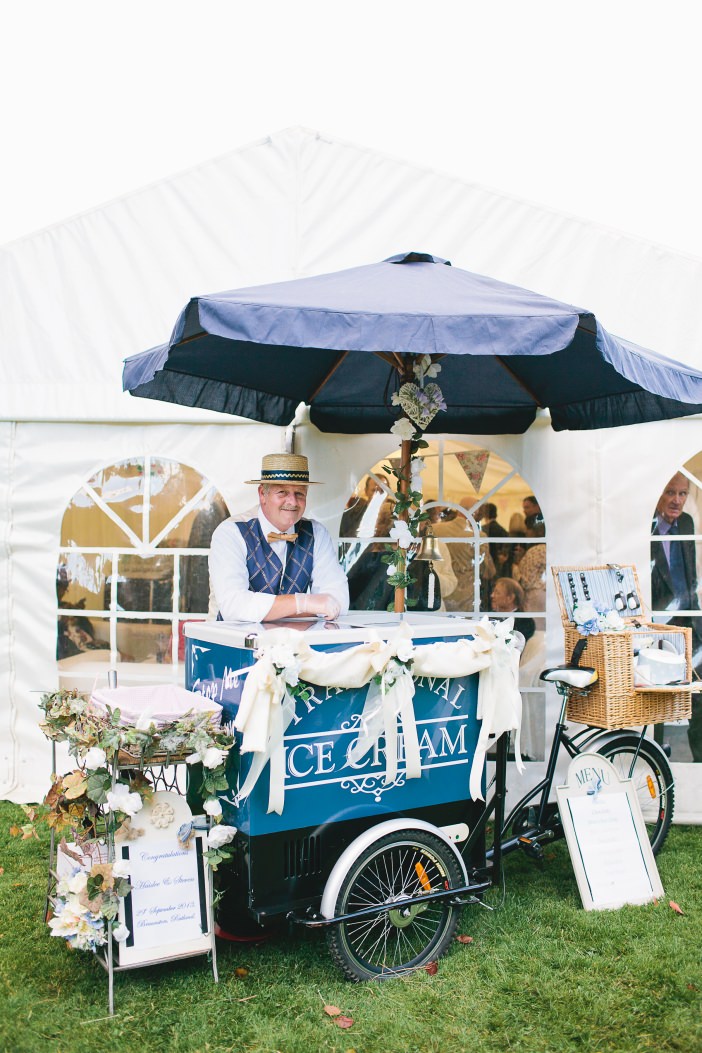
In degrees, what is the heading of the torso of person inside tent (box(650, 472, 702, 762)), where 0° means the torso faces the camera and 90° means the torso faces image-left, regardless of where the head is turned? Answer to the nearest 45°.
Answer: approximately 0°

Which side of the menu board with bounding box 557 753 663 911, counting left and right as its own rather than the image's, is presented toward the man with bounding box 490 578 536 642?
back

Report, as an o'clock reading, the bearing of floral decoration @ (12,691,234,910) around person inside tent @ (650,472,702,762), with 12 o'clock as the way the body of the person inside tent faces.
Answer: The floral decoration is roughly at 1 o'clock from the person inside tent.

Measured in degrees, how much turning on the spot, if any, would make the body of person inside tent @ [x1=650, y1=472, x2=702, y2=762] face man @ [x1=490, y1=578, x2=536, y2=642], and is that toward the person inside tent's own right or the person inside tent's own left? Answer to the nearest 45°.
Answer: approximately 90° to the person inside tent's own right

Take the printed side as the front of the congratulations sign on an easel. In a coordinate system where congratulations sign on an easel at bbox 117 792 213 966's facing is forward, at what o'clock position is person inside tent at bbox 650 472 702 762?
The person inside tent is roughly at 8 o'clock from the congratulations sign on an easel.

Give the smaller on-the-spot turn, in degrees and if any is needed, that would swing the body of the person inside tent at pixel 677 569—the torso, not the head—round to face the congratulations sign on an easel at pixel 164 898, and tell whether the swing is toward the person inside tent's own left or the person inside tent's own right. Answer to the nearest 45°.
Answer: approximately 45° to the person inside tent's own right

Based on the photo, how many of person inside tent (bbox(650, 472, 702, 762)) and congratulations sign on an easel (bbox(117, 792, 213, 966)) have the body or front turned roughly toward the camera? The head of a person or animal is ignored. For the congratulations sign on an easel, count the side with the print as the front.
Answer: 2
